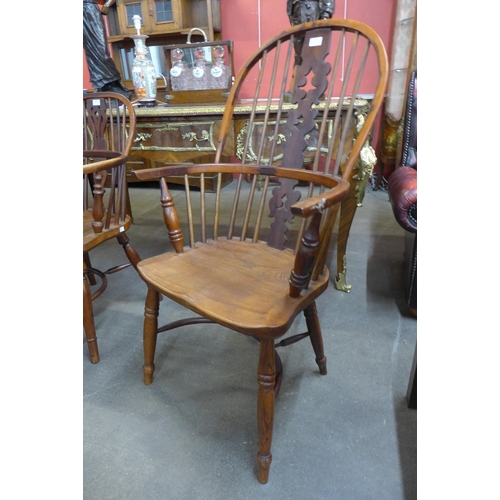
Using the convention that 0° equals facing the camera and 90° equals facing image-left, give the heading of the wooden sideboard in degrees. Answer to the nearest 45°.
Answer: approximately 0°

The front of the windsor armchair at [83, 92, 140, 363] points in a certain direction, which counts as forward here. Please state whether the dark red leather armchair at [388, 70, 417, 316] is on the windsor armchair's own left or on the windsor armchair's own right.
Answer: on the windsor armchair's own left

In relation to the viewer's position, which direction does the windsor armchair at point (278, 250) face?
facing the viewer and to the left of the viewer

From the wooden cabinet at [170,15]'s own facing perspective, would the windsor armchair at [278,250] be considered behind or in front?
in front

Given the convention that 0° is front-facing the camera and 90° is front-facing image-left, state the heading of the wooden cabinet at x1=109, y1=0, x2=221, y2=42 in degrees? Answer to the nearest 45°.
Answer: approximately 0°

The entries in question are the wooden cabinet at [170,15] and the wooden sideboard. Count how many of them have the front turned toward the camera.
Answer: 2
